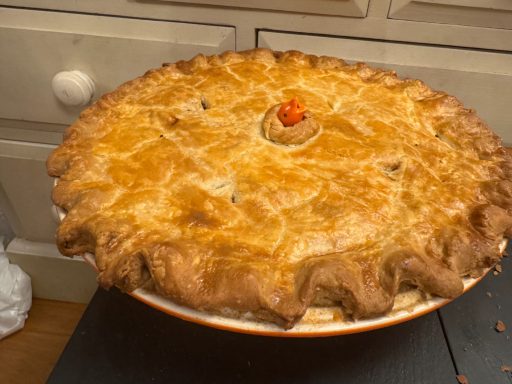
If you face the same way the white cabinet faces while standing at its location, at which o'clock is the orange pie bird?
The orange pie bird is roughly at 11 o'clock from the white cabinet.

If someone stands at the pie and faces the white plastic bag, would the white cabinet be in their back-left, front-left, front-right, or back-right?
front-right

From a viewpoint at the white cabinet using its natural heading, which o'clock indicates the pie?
The pie is roughly at 11 o'clock from the white cabinet.

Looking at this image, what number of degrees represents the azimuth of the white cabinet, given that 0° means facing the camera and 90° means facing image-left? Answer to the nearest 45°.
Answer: approximately 0°
